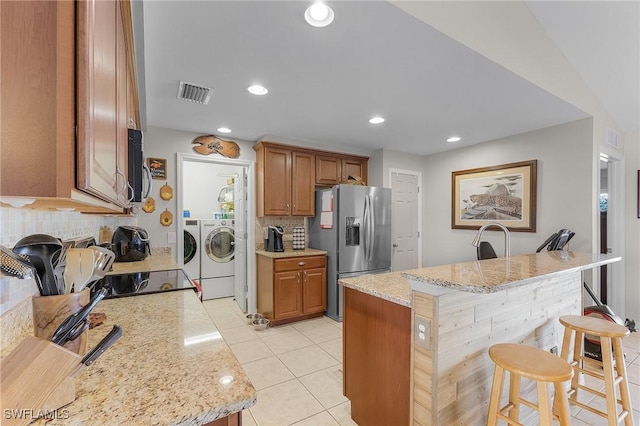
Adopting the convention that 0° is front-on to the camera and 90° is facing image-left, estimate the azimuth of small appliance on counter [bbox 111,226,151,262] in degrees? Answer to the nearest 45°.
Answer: approximately 315°

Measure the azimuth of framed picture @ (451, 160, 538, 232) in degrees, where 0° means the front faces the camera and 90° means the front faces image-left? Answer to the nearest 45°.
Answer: approximately 45°

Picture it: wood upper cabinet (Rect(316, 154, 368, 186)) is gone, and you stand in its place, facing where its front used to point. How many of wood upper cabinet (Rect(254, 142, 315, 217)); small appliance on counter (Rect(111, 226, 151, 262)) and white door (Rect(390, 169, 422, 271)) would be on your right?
2

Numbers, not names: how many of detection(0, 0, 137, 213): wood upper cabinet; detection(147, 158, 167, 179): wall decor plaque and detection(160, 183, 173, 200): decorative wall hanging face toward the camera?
2

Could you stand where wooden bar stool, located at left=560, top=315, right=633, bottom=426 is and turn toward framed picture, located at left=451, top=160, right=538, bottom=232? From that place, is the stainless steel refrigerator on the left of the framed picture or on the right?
left

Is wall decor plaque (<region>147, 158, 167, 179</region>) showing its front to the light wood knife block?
yes

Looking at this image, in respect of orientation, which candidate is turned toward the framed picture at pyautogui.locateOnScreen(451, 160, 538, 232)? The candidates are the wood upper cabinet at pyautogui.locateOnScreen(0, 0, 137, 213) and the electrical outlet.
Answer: the wood upper cabinet

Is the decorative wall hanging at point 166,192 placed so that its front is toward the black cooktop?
yes

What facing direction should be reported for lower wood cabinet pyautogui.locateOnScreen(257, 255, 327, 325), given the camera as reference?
facing the viewer and to the right of the viewer

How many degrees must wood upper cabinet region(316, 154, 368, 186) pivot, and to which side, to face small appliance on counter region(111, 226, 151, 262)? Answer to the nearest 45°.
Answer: approximately 90° to its right

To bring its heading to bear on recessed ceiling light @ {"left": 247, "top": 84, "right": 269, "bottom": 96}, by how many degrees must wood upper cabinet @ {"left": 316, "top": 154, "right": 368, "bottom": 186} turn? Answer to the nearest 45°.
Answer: approximately 45° to its right

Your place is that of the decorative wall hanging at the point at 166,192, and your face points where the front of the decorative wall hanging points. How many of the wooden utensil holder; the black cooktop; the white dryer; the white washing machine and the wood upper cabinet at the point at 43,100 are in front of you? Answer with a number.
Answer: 3

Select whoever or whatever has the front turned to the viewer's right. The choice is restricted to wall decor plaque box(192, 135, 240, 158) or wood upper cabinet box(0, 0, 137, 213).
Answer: the wood upper cabinet
